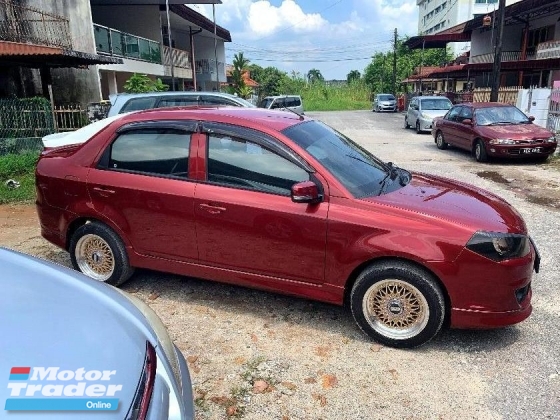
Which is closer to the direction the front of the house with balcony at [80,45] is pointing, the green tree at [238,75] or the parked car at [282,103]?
the parked car

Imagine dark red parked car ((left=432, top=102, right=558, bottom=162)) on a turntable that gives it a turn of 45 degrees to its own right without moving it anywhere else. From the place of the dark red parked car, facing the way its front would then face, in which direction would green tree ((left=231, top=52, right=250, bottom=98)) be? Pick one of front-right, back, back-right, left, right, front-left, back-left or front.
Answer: back-right

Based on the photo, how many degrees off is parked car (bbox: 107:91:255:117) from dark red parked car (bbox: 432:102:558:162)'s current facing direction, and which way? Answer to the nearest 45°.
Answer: approximately 90° to its right

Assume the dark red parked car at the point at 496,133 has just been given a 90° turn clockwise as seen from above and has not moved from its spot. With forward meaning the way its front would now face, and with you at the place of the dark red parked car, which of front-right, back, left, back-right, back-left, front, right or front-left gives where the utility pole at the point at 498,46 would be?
back-right

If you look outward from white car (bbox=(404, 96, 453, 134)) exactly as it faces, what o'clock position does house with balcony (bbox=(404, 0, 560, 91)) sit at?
The house with balcony is roughly at 8 o'clock from the white car.

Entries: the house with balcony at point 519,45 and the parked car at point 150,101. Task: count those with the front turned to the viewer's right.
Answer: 1

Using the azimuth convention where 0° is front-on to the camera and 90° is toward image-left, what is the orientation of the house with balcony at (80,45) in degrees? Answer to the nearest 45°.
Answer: approximately 315°

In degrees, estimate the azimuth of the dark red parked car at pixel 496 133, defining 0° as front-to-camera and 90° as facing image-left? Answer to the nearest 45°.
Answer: approximately 315°

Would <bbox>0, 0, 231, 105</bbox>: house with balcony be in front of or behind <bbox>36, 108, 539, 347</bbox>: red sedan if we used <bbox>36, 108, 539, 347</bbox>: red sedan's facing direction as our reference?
behind

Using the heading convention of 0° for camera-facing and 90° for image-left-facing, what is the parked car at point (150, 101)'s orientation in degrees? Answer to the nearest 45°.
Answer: approximately 270°

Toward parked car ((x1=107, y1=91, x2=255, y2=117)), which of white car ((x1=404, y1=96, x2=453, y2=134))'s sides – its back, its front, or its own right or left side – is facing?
right

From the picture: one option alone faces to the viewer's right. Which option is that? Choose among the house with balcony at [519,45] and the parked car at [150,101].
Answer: the parked car

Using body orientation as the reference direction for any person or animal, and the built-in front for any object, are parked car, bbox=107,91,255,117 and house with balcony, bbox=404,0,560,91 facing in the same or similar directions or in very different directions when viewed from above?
very different directions
